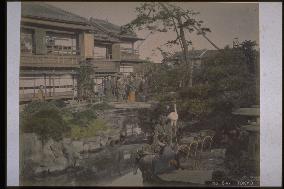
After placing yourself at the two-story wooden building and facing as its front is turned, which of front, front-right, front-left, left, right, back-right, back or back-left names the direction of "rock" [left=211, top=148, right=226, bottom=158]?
front-left

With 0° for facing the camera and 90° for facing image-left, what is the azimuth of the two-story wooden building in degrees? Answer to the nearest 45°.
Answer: approximately 315°

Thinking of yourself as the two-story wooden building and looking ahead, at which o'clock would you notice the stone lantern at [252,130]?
The stone lantern is roughly at 11 o'clock from the two-story wooden building.

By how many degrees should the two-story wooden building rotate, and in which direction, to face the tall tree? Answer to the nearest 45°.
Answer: approximately 45° to its left
